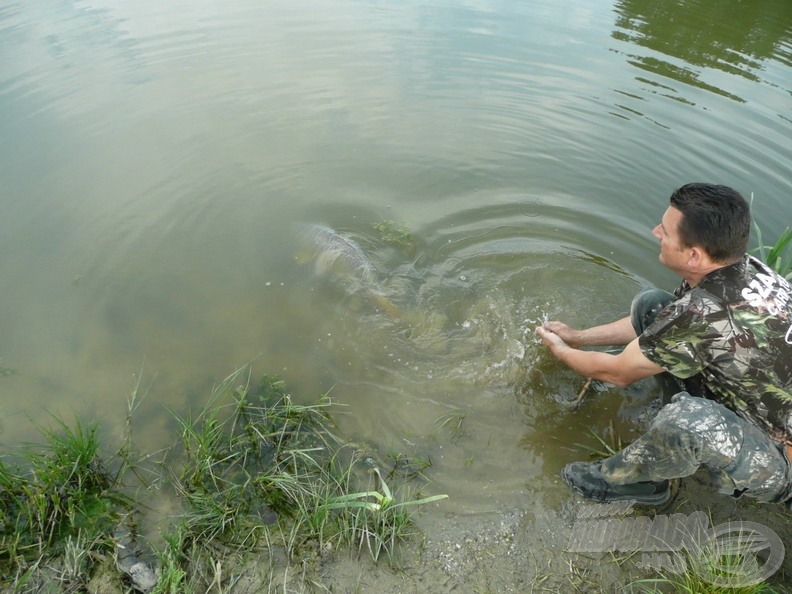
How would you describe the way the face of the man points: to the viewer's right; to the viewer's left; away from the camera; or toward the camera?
to the viewer's left

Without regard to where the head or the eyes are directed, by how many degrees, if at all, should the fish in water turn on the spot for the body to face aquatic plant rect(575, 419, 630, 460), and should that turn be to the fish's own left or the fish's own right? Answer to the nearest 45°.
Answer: approximately 180°

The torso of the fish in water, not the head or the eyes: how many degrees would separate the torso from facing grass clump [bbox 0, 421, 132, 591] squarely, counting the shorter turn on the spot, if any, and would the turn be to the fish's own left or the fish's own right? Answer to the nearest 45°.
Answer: approximately 90° to the fish's own left

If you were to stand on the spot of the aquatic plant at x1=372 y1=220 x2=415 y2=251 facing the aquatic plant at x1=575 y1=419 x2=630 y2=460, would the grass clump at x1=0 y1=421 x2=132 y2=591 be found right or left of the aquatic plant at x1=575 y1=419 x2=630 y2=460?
right

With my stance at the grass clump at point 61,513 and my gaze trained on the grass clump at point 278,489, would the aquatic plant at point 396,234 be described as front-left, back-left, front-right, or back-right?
front-left

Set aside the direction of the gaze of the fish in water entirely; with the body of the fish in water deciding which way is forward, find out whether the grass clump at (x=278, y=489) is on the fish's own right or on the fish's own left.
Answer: on the fish's own left

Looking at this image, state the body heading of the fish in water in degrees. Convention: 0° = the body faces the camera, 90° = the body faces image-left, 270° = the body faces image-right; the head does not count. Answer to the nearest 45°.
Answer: approximately 135°

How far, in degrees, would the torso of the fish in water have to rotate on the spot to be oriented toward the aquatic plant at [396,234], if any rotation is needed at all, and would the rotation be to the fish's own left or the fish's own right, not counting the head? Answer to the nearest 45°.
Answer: approximately 90° to the fish's own right

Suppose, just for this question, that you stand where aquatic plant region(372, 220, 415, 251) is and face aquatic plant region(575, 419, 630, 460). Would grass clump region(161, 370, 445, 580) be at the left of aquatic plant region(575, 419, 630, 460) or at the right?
right

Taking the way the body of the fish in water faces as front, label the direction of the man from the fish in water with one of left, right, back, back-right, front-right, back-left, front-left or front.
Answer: back

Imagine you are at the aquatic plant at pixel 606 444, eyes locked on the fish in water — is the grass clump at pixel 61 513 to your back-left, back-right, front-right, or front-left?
front-left

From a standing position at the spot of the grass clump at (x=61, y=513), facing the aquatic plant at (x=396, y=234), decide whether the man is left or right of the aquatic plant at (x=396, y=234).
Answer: right
